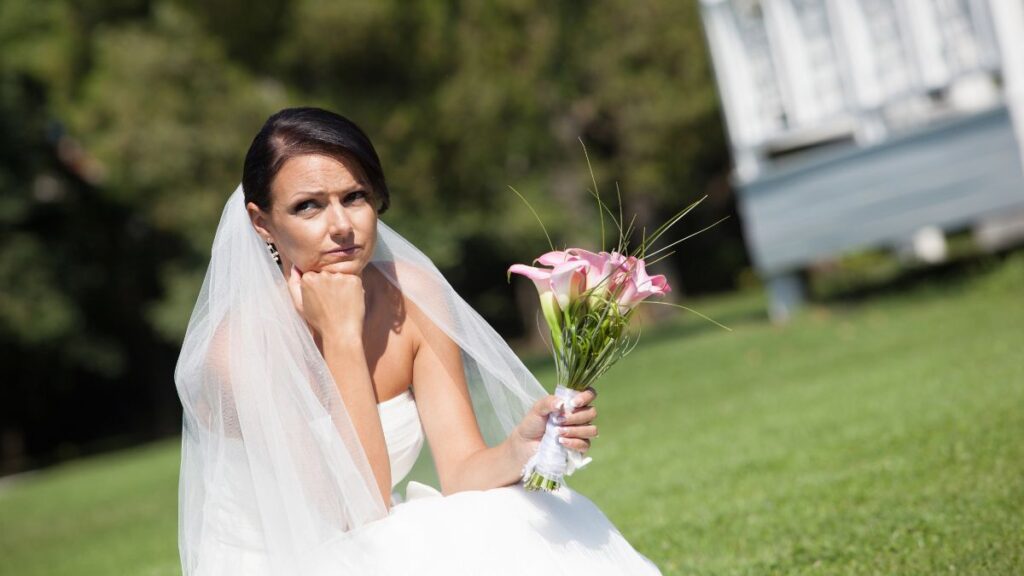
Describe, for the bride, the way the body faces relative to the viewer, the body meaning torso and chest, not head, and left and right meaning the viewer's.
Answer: facing the viewer and to the right of the viewer

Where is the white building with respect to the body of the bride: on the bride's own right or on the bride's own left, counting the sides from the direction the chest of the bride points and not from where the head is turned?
on the bride's own left
